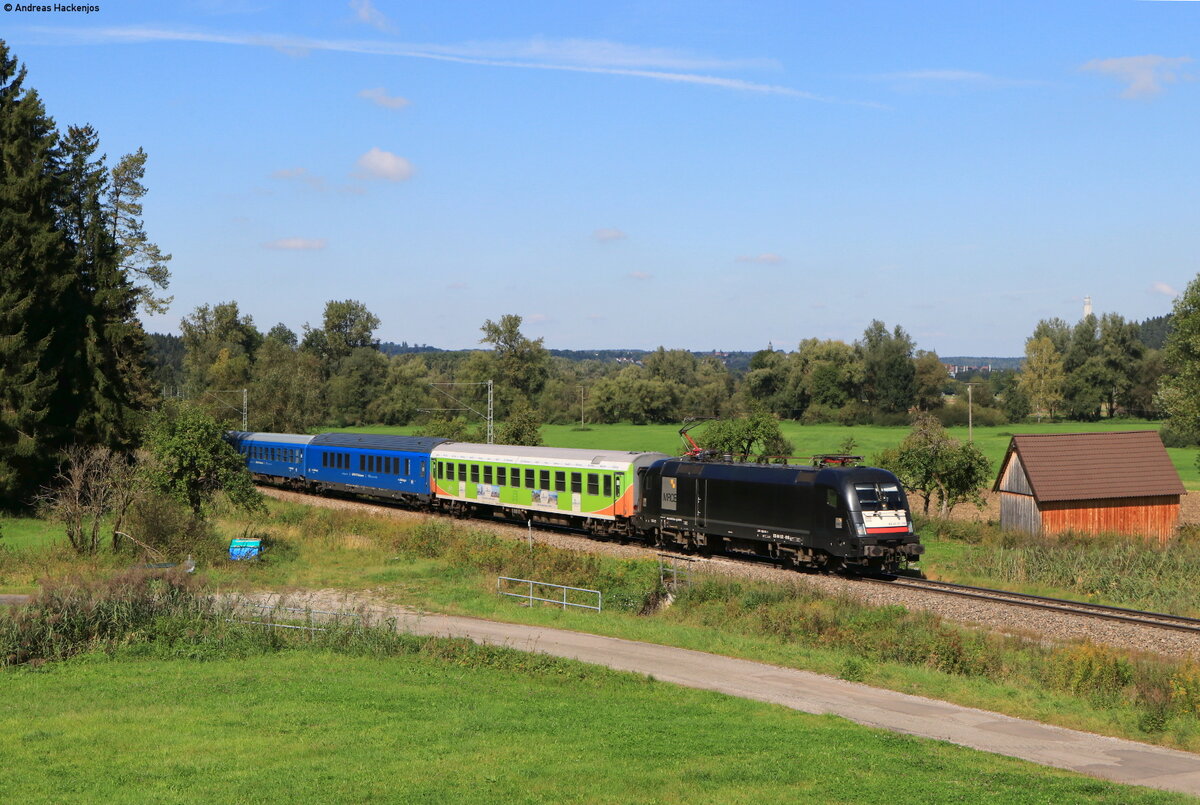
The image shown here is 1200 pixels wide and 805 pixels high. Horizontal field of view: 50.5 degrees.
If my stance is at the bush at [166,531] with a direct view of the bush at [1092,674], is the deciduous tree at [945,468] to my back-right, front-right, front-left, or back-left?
front-left

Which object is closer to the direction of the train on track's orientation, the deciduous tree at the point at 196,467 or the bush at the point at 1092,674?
the bush

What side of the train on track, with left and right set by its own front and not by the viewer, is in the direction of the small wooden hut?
left

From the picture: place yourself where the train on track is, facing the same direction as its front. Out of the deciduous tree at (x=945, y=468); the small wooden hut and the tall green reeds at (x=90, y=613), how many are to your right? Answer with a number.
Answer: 1

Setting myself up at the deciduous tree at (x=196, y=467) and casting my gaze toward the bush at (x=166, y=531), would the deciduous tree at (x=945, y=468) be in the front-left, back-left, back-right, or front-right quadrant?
back-left

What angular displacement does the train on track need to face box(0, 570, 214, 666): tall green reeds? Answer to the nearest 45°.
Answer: approximately 90° to its right

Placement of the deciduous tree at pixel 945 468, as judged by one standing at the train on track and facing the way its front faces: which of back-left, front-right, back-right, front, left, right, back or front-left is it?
left

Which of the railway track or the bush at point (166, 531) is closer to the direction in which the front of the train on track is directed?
the railway track

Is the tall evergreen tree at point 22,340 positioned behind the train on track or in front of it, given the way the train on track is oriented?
behind

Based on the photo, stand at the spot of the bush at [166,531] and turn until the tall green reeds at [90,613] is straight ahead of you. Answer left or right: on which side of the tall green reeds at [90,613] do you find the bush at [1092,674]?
left
